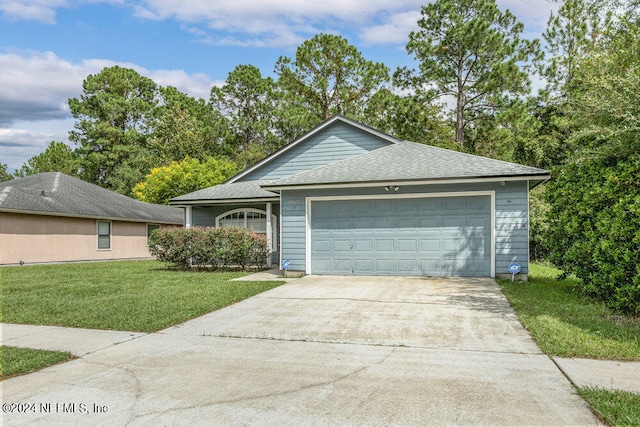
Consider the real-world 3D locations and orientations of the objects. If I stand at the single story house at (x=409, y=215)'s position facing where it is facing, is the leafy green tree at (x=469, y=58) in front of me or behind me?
behind

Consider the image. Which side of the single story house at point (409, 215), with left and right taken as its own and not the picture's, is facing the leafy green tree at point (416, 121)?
back

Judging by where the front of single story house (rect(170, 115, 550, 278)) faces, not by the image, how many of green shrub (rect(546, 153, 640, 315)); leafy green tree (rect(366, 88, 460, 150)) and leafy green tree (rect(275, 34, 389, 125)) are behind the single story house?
2

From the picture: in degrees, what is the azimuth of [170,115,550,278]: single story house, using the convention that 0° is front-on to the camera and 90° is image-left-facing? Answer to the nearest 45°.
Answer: approximately 0°

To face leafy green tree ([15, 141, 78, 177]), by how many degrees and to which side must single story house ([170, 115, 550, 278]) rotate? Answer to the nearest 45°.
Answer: approximately 135° to its right

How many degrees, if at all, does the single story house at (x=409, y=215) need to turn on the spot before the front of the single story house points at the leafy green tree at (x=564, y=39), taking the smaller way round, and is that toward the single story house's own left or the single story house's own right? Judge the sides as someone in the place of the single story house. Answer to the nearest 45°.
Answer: approximately 135° to the single story house's own left

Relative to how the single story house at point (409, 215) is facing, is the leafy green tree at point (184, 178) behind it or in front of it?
behind

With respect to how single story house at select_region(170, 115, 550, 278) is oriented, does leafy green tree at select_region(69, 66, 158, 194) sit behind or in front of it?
behind
